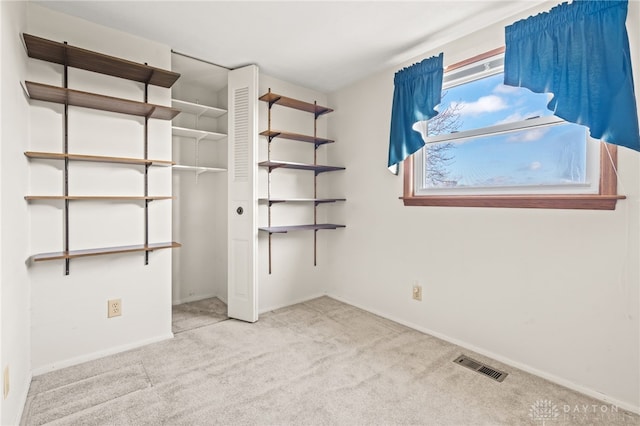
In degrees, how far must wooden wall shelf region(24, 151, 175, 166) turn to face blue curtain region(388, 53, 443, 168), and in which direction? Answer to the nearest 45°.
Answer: approximately 45° to its left

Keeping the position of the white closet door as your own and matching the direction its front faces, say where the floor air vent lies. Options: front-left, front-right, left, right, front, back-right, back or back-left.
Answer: left

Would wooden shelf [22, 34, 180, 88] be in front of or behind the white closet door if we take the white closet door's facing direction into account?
in front

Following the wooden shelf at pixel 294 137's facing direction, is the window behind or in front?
in front

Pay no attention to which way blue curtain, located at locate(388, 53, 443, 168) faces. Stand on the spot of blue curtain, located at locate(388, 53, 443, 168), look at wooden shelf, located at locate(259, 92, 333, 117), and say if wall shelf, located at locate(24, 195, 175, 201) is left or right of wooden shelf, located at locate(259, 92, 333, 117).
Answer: left

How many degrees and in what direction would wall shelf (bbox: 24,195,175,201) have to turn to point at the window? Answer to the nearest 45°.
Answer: approximately 45° to its left

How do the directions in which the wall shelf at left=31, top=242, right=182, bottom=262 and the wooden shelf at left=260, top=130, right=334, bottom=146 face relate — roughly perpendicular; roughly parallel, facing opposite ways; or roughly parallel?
roughly parallel

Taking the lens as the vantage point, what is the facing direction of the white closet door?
facing the viewer and to the left of the viewer

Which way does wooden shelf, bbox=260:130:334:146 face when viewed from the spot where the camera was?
facing the viewer and to the right of the viewer

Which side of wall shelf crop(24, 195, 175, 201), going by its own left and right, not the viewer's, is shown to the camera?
front
